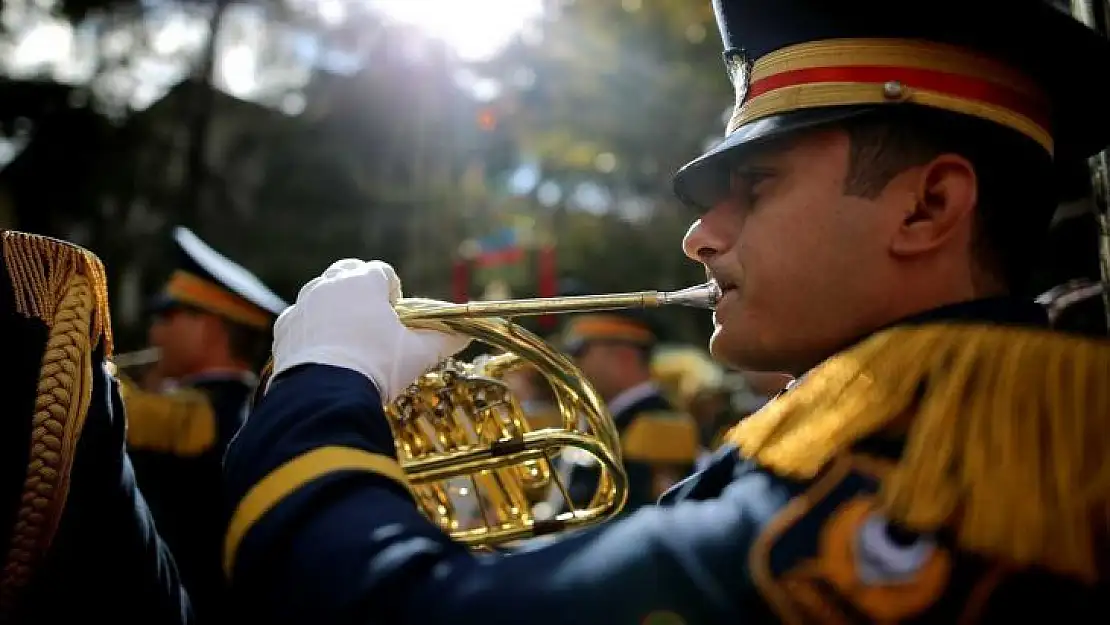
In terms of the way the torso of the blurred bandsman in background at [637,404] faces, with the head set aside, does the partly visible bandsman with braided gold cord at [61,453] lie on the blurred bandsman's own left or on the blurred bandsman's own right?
on the blurred bandsman's own left

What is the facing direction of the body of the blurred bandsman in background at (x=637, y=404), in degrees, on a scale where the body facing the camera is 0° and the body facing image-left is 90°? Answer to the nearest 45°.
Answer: approximately 90°

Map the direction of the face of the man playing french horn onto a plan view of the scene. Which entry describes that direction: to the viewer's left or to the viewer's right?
to the viewer's left

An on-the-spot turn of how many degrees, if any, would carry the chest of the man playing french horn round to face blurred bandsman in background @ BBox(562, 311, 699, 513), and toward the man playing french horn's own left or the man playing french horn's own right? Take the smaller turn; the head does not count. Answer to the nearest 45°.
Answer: approximately 90° to the man playing french horn's own right

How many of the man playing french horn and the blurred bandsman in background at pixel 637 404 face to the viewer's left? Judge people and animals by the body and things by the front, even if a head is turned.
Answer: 2

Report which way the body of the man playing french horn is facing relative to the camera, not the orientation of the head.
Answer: to the viewer's left

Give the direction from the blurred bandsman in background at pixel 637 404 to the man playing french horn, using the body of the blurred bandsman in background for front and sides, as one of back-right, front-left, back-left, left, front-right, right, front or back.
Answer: left

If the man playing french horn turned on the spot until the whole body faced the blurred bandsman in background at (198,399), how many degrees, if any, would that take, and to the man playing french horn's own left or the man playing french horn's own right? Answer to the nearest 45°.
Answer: approximately 45° to the man playing french horn's own right

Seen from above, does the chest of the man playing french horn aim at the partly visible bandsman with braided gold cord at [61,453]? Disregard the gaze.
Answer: yes
